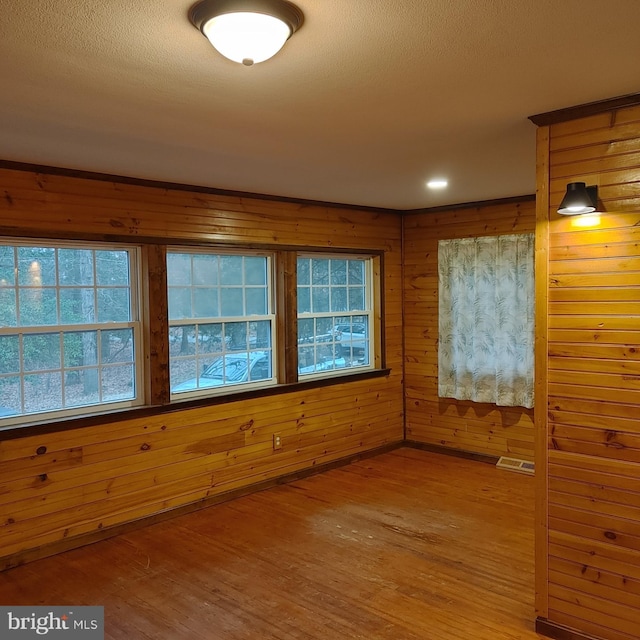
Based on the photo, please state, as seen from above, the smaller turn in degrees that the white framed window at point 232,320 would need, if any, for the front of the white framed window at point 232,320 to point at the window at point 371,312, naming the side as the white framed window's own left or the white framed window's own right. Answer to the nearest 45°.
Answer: approximately 90° to the white framed window's own left

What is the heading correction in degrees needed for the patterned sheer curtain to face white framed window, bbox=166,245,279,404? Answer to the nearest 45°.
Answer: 0° — it already faces it

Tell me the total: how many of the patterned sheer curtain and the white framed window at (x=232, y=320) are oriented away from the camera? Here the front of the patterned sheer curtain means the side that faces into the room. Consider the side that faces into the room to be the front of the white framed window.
0

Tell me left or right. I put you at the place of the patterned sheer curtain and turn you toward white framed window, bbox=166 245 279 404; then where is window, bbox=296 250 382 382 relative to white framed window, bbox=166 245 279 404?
right

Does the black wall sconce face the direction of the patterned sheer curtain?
no

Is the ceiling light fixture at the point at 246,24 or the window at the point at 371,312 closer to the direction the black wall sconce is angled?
the ceiling light fixture

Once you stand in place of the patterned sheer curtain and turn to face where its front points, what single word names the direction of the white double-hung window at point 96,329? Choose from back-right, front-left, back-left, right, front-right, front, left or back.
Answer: front

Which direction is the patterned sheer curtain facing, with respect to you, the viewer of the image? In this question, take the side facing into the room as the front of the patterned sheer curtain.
facing the viewer and to the left of the viewer

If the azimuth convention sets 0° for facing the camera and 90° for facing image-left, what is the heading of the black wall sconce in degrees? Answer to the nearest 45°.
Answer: approximately 45°

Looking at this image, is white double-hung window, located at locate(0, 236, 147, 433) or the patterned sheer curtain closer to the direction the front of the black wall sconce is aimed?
the white double-hung window

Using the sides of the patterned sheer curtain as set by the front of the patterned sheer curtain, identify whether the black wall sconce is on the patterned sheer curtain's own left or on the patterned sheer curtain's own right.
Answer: on the patterned sheer curtain's own left

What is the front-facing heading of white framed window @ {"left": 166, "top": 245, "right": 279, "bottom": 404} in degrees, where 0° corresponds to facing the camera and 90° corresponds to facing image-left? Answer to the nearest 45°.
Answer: approximately 315°

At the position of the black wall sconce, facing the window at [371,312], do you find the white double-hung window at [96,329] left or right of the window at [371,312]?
left

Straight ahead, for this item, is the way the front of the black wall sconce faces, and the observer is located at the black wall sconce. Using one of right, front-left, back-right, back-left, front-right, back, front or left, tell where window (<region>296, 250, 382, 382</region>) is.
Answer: right
